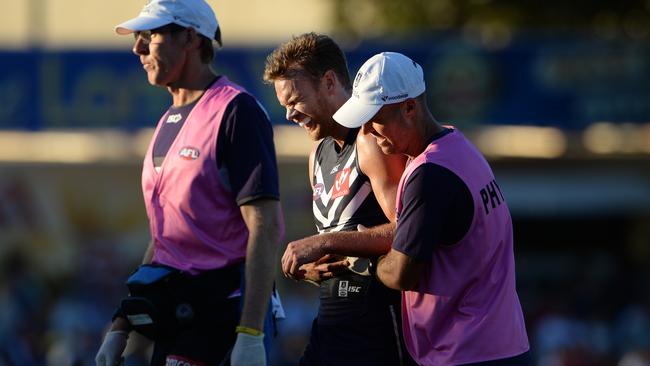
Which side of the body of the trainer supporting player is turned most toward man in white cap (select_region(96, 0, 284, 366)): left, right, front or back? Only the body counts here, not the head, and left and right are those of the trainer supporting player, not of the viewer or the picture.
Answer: front

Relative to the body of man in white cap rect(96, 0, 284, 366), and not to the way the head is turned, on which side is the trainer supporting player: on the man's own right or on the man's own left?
on the man's own left

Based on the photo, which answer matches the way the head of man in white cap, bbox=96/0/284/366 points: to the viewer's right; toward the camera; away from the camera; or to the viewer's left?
to the viewer's left

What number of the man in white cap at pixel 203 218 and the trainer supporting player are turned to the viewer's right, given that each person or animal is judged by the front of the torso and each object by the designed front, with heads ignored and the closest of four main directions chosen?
0

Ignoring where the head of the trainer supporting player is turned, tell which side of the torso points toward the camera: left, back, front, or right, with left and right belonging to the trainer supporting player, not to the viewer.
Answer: left
